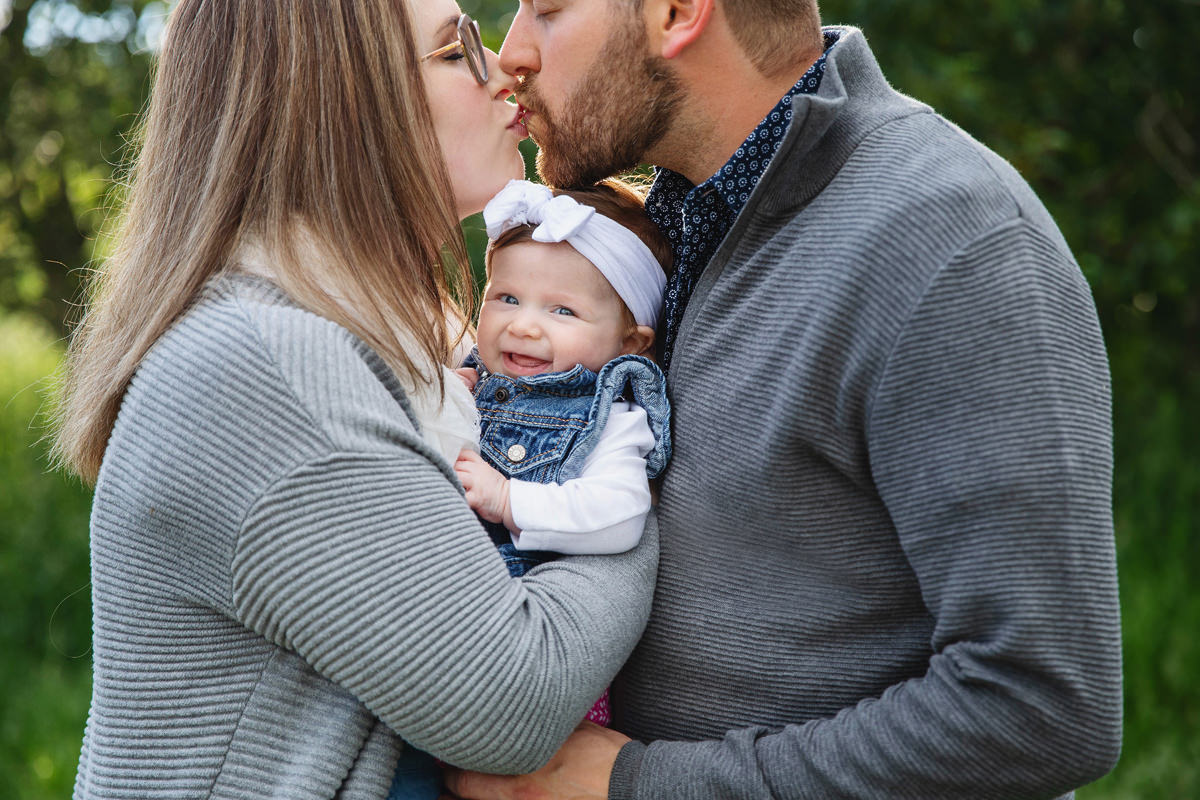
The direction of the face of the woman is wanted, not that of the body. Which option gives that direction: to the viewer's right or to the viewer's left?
to the viewer's right

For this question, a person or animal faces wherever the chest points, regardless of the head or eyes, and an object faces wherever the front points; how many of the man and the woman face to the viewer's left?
1

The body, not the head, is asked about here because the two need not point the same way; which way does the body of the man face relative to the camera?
to the viewer's left

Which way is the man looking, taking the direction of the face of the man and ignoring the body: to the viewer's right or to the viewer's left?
to the viewer's left

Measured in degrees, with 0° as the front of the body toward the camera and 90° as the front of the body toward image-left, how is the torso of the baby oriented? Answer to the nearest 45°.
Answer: approximately 45°

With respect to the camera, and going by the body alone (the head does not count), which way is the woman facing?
to the viewer's right

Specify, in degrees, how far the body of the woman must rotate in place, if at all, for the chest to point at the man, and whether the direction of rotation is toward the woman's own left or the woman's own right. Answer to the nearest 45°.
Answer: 0° — they already face them
